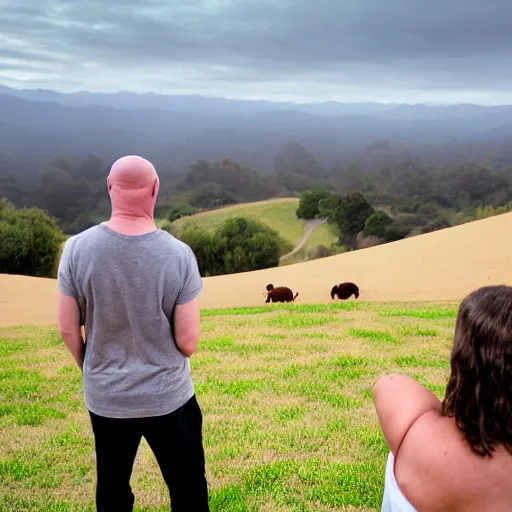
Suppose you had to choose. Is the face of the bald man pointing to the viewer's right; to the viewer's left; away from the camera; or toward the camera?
away from the camera

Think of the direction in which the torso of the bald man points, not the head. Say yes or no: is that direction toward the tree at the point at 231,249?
yes

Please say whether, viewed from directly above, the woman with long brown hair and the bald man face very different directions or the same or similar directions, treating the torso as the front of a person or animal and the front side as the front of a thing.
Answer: same or similar directions

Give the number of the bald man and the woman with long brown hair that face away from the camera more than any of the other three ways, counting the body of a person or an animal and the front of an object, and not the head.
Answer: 2

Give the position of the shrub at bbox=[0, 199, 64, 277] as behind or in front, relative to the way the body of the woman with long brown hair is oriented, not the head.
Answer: in front

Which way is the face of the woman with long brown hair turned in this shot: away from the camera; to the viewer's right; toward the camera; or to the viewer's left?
away from the camera

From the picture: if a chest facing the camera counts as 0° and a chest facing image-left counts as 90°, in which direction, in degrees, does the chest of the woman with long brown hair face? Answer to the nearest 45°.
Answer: approximately 180°

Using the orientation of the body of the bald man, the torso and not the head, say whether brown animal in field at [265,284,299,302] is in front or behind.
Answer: in front

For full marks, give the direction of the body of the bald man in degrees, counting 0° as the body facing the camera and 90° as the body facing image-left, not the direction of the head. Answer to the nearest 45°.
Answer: approximately 180°
